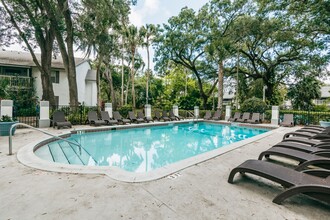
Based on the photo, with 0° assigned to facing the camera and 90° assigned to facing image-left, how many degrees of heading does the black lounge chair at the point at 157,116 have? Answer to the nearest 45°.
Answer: approximately 315°

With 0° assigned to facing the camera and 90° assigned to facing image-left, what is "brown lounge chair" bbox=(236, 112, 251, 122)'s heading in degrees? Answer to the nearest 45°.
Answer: approximately 45°

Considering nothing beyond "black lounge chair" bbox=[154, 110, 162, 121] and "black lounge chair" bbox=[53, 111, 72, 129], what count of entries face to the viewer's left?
0

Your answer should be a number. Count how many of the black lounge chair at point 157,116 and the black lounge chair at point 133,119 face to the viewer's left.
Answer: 0

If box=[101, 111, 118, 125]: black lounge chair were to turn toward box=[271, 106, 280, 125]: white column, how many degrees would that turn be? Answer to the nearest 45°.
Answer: approximately 45° to its left

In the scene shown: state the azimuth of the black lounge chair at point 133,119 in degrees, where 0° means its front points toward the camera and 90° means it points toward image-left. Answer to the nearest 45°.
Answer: approximately 315°

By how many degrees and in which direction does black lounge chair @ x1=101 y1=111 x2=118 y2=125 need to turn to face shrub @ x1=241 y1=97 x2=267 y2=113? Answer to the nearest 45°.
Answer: approximately 45° to its left

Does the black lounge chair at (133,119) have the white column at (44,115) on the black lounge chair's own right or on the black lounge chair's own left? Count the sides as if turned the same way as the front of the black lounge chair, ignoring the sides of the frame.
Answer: on the black lounge chair's own right

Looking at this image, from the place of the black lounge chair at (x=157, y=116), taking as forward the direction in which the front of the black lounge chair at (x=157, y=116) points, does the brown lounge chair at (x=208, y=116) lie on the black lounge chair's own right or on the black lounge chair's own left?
on the black lounge chair's own left

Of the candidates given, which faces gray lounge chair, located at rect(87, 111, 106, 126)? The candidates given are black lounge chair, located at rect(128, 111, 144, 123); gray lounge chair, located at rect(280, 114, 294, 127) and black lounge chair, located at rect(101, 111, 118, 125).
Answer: gray lounge chair, located at rect(280, 114, 294, 127)

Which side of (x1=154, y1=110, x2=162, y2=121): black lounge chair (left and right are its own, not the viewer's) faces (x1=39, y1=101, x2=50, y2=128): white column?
right

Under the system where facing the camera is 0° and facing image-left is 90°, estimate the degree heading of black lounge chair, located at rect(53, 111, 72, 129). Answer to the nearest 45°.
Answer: approximately 315°

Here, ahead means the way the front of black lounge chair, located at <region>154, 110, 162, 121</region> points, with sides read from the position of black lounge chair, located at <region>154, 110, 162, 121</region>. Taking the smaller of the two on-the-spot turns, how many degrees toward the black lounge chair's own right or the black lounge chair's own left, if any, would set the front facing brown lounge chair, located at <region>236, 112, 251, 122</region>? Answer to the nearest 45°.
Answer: approximately 45° to the black lounge chair's own left

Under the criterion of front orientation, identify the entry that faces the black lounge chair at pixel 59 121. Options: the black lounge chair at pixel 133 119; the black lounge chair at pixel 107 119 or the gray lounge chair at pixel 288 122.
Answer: the gray lounge chair at pixel 288 122

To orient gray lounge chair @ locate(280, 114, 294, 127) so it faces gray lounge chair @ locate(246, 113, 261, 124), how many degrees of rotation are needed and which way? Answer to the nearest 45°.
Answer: approximately 45° to its right

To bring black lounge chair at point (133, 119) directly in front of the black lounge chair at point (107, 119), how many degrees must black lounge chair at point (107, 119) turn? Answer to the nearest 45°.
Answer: approximately 90° to its left
